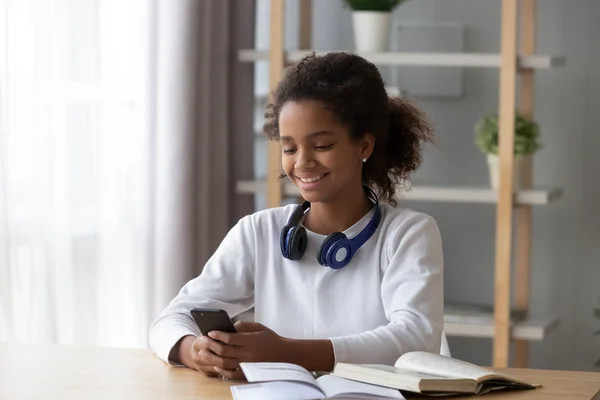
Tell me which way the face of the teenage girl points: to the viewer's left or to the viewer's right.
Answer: to the viewer's left

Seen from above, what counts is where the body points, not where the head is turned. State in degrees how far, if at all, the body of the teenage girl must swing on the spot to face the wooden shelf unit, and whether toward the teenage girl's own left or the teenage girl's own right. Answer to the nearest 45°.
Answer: approximately 180°

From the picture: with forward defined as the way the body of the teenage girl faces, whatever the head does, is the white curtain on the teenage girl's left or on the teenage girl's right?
on the teenage girl's right

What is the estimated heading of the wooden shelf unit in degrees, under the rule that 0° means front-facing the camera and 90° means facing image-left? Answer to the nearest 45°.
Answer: approximately 0°

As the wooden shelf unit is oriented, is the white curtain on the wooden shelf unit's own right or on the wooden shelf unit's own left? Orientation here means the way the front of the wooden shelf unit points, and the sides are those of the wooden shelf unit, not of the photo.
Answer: on the wooden shelf unit's own right

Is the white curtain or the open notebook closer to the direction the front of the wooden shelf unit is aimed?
the open notebook

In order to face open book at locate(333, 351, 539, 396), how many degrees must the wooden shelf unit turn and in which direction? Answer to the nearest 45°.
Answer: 0° — it already faces it

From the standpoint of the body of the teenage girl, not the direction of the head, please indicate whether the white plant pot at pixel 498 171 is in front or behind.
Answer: behind

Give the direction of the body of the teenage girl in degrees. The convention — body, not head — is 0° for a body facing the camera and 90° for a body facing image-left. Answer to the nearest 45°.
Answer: approximately 45°

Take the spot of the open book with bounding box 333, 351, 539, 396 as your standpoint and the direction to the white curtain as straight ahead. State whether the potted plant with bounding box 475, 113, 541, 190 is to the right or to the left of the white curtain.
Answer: right
